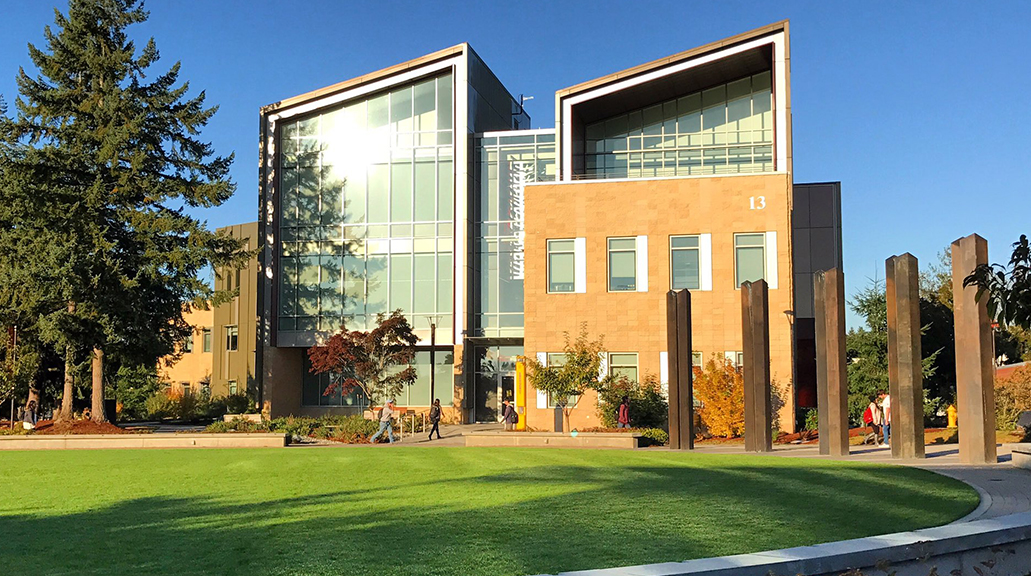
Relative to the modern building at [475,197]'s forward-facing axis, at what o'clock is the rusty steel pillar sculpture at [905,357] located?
The rusty steel pillar sculpture is roughly at 11 o'clock from the modern building.

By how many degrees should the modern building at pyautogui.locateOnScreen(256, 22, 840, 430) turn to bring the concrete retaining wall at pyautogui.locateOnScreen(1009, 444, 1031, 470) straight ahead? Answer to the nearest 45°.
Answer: approximately 45° to its left

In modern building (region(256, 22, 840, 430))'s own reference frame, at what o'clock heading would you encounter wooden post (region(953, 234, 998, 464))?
The wooden post is roughly at 11 o'clock from the modern building.

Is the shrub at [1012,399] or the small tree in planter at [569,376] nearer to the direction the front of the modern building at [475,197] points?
the small tree in planter

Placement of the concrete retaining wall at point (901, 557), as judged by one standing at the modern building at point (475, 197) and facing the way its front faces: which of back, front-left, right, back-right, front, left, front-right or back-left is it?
front

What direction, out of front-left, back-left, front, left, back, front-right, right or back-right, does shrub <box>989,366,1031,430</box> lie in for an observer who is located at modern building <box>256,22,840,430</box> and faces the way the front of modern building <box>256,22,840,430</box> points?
front-left

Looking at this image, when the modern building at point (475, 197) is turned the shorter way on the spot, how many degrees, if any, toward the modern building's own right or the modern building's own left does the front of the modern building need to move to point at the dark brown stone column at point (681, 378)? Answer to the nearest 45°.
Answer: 0° — it already faces it

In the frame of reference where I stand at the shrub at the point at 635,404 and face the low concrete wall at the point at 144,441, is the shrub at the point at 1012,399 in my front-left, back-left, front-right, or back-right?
back-left

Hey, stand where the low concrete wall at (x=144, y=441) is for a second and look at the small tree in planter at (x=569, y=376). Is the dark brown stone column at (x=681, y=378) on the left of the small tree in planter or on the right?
right

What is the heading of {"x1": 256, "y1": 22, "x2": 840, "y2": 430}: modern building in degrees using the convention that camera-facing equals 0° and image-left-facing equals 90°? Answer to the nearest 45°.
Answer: approximately 0°

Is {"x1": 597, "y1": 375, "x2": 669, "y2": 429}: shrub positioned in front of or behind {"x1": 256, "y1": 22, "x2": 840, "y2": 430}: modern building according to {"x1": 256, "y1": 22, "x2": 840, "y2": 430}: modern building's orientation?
in front
